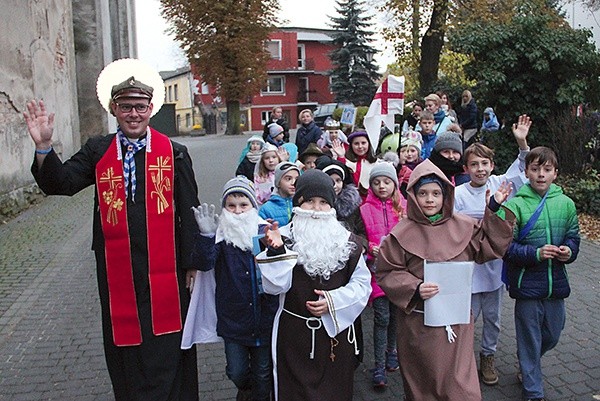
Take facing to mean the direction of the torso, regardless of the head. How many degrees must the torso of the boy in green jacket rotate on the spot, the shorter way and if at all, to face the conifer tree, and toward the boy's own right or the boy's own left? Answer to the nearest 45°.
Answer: approximately 180°

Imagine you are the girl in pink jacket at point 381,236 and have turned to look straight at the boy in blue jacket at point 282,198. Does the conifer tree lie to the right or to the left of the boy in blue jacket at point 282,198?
right

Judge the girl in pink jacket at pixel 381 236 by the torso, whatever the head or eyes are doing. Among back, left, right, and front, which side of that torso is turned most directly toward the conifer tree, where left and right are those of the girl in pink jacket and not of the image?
back

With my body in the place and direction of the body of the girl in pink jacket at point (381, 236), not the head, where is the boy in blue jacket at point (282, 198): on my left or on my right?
on my right

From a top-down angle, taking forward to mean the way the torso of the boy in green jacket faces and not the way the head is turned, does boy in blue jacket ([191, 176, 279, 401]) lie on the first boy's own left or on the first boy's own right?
on the first boy's own right

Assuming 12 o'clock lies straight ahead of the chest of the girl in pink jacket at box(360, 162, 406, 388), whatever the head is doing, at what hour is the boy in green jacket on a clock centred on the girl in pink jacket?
The boy in green jacket is roughly at 10 o'clock from the girl in pink jacket.

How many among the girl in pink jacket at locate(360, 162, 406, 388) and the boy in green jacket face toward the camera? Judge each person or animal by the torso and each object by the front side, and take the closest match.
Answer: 2

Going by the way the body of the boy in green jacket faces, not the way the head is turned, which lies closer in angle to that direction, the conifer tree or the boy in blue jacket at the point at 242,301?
the boy in blue jacket

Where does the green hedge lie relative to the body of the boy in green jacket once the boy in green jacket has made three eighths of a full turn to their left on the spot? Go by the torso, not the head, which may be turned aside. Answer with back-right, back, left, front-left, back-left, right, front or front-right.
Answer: front-left

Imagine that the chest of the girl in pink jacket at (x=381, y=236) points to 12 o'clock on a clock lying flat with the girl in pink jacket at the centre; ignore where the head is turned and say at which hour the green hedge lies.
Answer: The green hedge is roughly at 7 o'clock from the girl in pink jacket.
